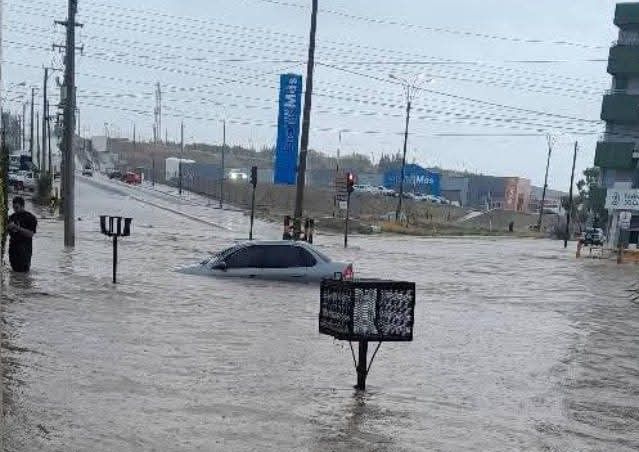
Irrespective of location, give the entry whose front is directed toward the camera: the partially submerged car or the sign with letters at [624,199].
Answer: the sign with letters

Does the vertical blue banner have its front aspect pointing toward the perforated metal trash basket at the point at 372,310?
yes

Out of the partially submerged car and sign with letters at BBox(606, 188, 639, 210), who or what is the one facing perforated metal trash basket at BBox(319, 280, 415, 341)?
the sign with letters

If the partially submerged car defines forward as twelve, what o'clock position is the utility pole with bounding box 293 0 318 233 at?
The utility pole is roughly at 3 o'clock from the partially submerged car.

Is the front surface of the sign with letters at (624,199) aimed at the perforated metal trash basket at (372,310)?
yes

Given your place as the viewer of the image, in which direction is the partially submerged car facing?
facing to the left of the viewer

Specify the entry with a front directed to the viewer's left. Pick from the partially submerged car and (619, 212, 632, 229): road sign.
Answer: the partially submerged car

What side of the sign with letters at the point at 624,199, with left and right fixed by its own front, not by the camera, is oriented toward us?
front

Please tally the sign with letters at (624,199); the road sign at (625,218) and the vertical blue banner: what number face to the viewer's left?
0

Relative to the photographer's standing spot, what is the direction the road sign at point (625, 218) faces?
facing the viewer

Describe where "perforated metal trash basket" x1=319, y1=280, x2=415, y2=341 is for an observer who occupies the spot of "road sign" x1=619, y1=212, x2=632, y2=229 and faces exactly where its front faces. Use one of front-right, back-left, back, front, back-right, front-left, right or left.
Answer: front

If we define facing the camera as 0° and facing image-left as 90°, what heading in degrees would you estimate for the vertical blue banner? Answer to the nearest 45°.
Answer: approximately 0°

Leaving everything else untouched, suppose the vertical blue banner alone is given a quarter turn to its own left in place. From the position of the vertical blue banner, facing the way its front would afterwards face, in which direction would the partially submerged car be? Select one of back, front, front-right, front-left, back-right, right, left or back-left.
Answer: right
